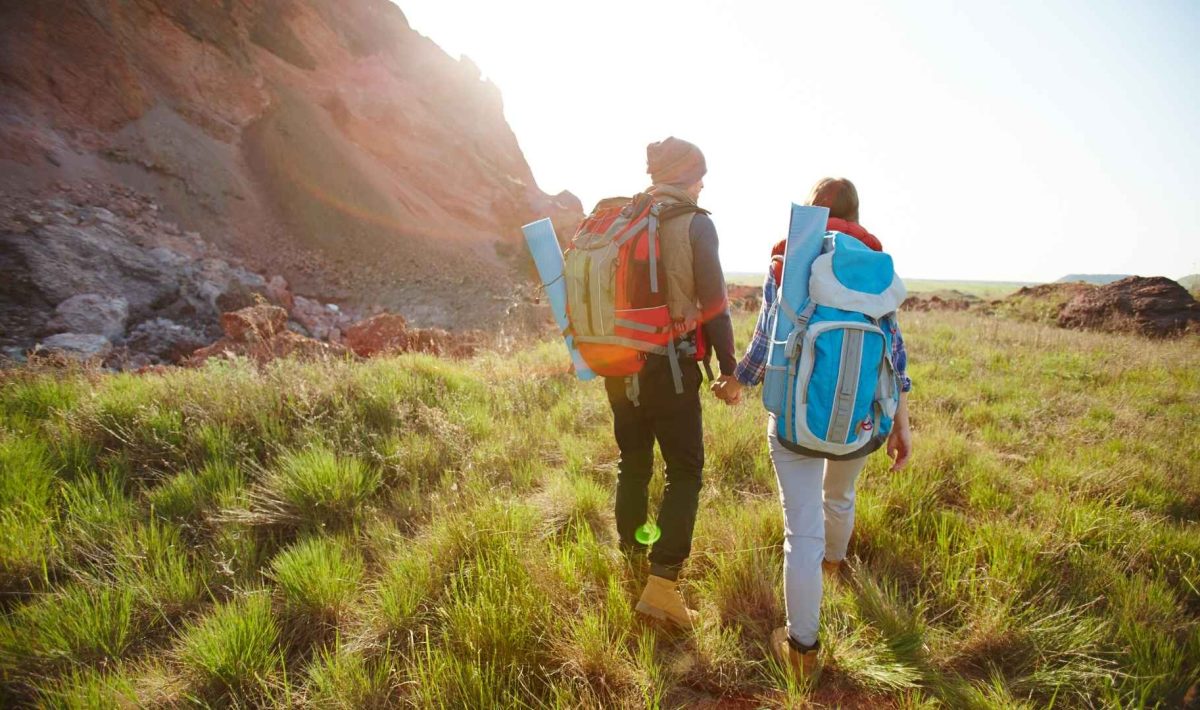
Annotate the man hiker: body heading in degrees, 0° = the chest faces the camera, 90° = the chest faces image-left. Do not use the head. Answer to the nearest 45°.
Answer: approximately 225°

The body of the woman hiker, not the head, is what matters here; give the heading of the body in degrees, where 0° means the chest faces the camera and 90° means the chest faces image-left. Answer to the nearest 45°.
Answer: approximately 180°

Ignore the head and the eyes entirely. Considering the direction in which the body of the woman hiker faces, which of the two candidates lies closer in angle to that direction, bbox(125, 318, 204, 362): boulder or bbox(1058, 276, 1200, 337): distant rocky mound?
the distant rocky mound

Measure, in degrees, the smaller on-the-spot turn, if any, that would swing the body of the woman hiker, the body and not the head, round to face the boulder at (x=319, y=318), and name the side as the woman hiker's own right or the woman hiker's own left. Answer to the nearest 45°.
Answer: approximately 45° to the woman hiker's own left

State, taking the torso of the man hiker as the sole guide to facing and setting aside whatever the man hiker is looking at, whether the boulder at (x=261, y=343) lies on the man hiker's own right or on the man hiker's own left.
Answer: on the man hiker's own left
